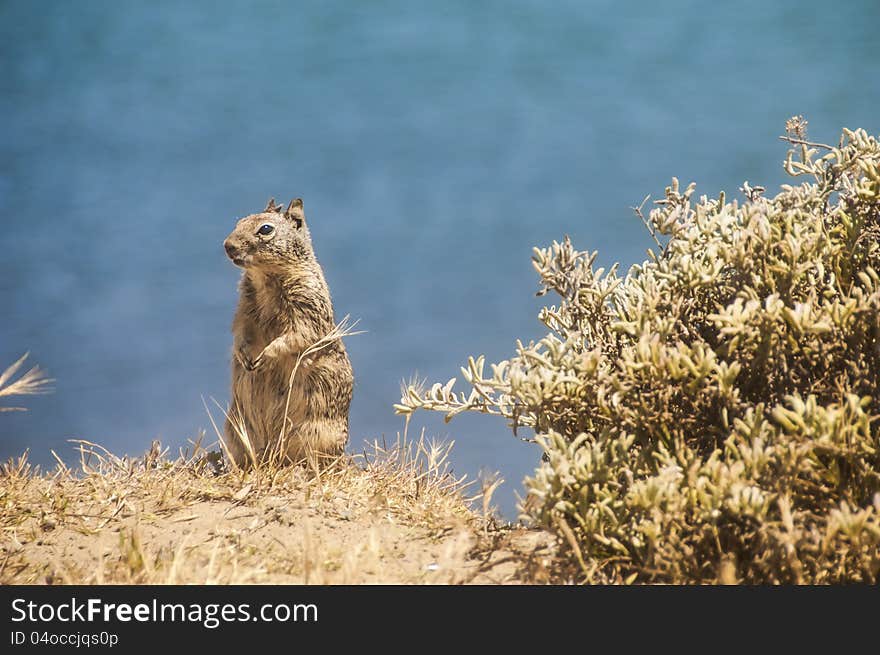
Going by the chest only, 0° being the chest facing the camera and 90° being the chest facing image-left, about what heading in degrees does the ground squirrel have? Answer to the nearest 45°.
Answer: approximately 45°

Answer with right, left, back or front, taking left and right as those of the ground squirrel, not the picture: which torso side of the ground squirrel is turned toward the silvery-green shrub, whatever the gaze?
left
